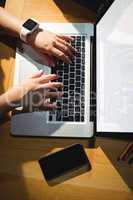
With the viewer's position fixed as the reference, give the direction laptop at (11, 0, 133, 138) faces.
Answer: facing to the left of the viewer
